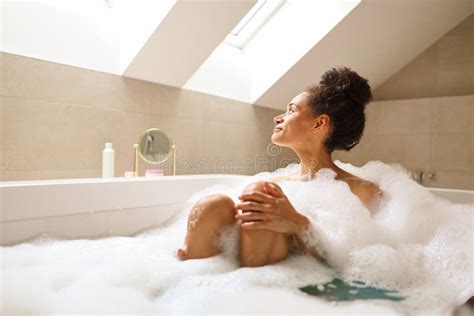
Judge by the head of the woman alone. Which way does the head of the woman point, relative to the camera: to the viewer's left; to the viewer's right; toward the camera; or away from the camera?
to the viewer's left

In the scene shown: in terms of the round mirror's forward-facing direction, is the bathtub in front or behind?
in front

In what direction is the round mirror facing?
toward the camera
